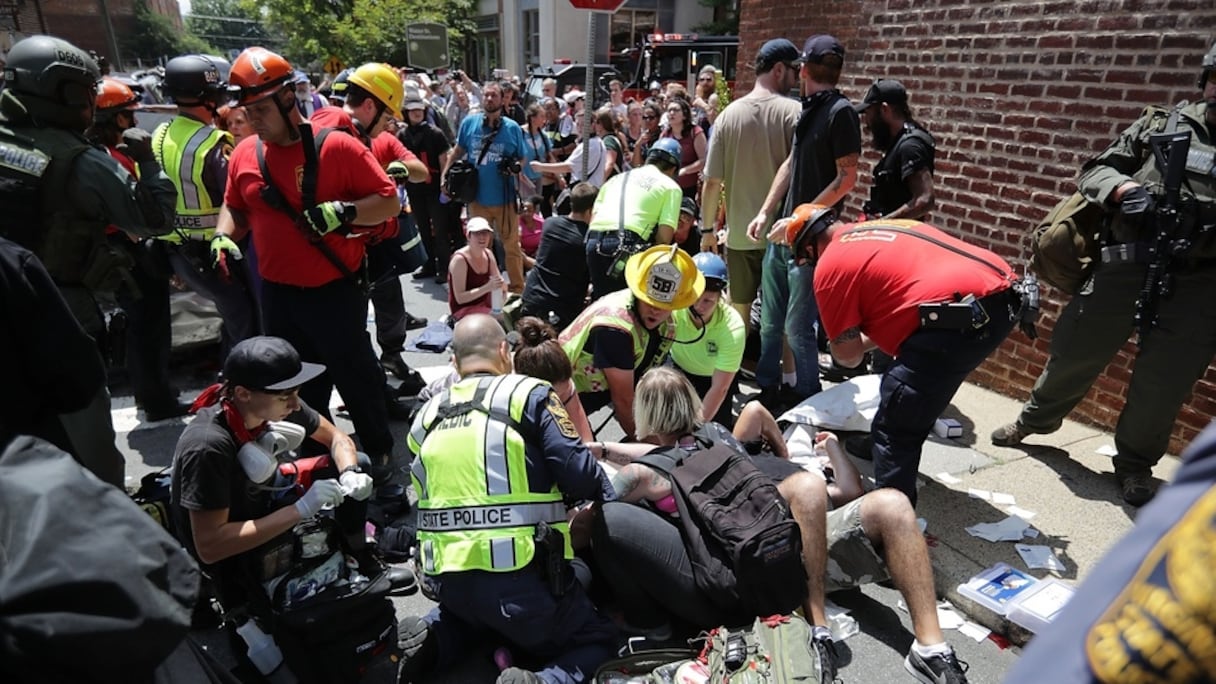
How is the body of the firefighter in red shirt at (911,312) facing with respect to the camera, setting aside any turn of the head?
to the viewer's left

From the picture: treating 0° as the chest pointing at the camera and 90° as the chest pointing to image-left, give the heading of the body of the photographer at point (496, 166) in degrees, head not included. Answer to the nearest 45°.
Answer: approximately 0°

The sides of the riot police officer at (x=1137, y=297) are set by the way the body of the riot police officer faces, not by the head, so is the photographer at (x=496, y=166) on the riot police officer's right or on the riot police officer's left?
on the riot police officer's right

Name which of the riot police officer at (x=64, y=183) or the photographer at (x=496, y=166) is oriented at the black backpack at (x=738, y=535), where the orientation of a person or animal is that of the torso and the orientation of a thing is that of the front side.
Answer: the photographer

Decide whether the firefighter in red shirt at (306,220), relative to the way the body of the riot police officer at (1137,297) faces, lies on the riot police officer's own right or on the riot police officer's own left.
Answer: on the riot police officer's own right

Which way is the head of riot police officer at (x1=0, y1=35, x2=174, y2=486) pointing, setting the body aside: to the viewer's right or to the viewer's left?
to the viewer's right

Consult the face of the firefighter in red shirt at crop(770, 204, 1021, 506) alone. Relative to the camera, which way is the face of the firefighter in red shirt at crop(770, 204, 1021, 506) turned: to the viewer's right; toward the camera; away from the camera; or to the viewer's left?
to the viewer's left
